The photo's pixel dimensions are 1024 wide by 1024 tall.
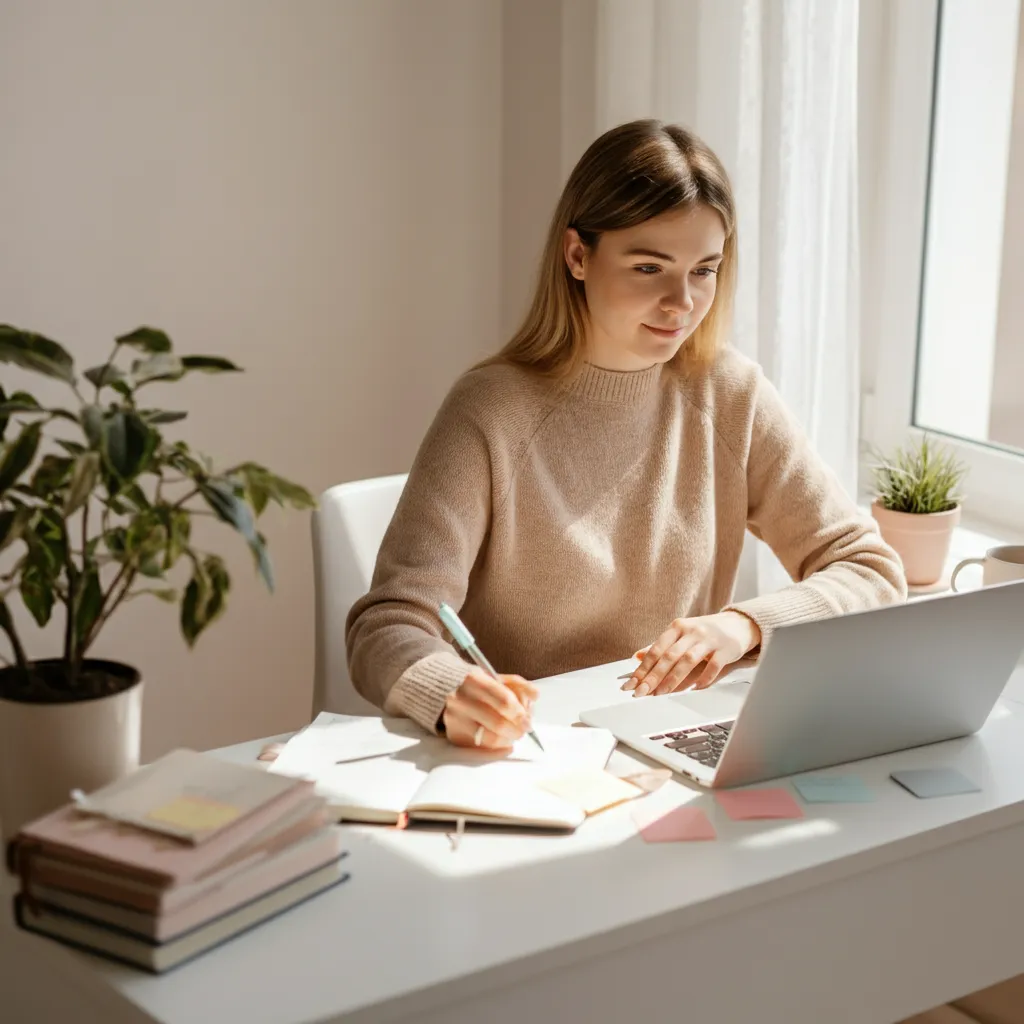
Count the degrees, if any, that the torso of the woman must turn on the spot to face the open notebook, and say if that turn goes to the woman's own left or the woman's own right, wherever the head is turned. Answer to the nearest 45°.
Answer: approximately 45° to the woman's own right

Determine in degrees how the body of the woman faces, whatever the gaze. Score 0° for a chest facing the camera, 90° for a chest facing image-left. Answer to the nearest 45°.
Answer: approximately 315°

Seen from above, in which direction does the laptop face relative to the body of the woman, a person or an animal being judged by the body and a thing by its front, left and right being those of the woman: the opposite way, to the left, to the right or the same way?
the opposite way

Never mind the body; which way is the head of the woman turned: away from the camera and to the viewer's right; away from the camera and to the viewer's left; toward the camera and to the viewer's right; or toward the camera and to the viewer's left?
toward the camera and to the viewer's right

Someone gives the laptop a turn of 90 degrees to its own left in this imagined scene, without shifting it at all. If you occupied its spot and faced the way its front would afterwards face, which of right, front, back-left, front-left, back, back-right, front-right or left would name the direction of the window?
back-right

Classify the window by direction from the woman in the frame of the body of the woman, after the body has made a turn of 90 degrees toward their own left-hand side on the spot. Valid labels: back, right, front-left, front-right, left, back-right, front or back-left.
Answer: front

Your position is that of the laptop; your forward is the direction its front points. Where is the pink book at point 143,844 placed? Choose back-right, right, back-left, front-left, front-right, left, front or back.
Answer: left

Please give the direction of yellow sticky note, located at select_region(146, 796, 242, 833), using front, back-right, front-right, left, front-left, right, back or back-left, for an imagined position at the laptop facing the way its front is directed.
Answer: left

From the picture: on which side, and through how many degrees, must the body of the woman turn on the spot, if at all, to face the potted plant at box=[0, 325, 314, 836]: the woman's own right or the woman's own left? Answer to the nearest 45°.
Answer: approximately 90° to the woman's own right

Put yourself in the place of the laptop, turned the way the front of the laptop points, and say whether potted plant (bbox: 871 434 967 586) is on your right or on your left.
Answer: on your right

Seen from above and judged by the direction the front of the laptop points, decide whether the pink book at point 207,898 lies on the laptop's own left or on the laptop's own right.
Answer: on the laptop's own left

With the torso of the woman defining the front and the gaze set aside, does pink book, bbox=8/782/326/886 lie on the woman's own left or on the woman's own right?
on the woman's own right

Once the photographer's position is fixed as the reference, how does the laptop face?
facing away from the viewer and to the left of the viewer
